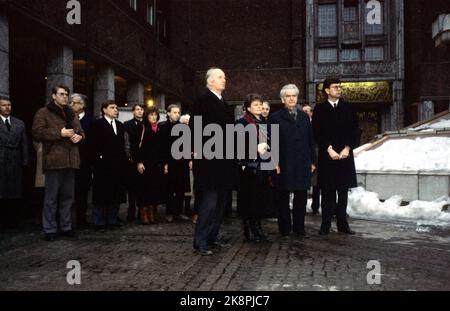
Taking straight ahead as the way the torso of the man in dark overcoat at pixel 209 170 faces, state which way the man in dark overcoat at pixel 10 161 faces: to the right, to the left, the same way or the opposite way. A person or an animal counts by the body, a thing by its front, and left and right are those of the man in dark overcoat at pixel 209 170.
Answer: the same way

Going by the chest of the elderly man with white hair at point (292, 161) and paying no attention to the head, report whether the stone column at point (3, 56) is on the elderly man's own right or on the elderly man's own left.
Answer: on the elderly man's own right

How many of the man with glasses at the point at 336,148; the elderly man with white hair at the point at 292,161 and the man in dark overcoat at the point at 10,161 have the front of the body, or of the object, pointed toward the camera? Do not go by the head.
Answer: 3

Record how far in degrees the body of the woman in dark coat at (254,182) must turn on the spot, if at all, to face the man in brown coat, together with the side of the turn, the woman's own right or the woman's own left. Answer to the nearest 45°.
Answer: approximately 135° to the woman's own right

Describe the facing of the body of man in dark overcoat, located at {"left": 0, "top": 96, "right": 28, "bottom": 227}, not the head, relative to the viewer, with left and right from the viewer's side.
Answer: facing the viewer

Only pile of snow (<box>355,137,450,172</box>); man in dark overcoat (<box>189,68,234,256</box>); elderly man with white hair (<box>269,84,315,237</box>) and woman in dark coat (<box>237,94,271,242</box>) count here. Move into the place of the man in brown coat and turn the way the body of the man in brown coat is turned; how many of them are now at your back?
0

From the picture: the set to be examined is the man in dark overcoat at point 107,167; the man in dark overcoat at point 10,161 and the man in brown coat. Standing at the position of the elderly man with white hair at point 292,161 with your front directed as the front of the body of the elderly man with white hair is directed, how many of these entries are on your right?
3

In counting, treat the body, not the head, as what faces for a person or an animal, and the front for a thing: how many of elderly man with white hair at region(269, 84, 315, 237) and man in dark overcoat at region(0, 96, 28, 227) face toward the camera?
2

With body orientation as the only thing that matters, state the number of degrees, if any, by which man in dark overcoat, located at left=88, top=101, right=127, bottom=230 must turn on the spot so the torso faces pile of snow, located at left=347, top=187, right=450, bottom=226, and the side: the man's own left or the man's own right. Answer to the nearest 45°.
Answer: approximately 45° to the man's own left

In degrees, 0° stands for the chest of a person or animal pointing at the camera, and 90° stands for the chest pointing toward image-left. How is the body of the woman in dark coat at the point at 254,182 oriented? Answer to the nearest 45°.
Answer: approximately 315°

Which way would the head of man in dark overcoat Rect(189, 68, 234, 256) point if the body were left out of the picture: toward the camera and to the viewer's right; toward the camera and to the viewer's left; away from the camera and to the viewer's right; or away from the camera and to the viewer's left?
toward the camera and to the viewer's right

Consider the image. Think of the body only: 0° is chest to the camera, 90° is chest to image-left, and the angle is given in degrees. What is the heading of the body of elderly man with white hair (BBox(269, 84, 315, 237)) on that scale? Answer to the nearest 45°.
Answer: approximately 0°

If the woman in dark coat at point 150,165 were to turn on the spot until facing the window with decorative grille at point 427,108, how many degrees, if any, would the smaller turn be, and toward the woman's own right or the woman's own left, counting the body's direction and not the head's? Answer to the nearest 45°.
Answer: approximately 90° to the woman's own left

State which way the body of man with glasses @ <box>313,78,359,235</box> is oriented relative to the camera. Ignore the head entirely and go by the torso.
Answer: toward the camera

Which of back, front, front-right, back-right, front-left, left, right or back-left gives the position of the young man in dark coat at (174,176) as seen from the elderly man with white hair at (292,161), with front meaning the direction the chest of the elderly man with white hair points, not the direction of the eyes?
back-right

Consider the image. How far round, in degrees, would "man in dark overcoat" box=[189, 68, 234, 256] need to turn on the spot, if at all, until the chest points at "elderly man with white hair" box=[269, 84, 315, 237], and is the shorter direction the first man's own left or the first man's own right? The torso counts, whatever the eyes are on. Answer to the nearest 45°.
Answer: approximately 90° to the first man's own left

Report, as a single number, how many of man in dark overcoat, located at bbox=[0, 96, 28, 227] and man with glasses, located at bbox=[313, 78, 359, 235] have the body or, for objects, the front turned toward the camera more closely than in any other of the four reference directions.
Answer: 2

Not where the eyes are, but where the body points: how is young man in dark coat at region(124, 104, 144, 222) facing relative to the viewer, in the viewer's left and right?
facing the viewer and to the right of the viewer
